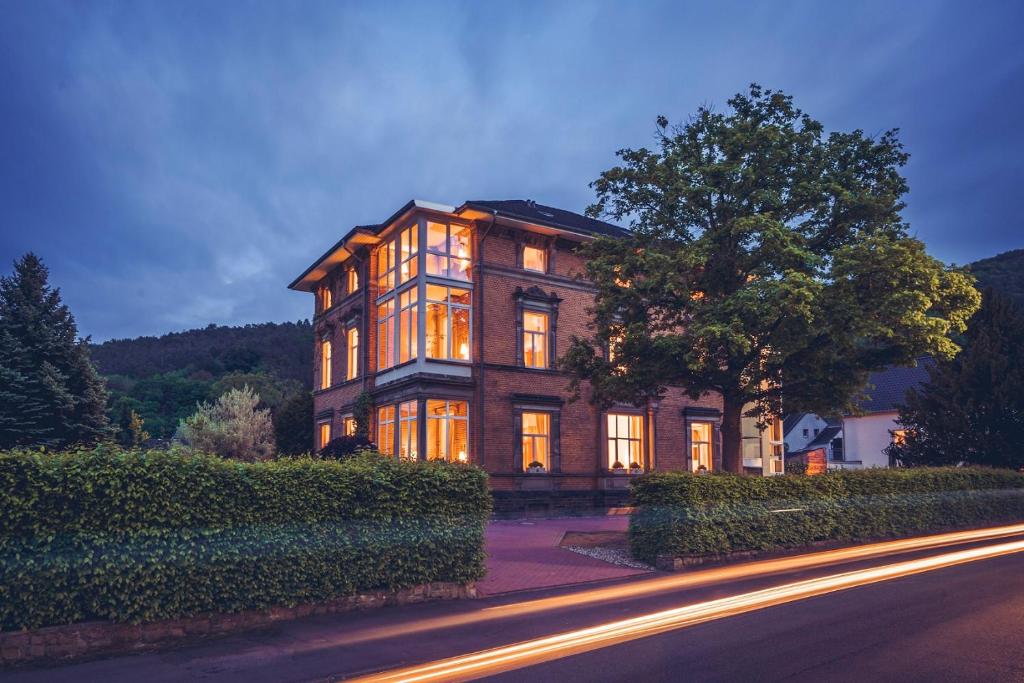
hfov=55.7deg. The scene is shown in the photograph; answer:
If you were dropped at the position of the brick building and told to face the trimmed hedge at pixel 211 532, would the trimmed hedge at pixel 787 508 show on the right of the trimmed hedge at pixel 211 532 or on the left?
left
